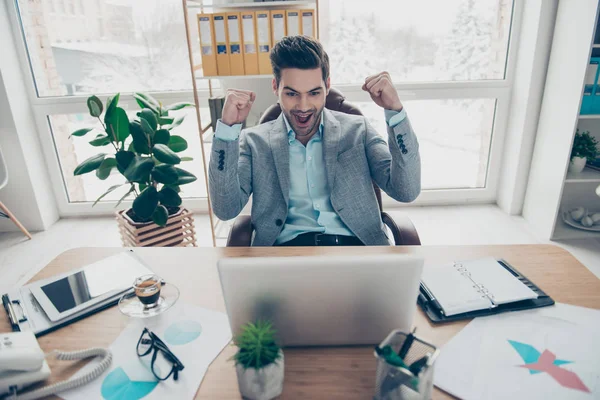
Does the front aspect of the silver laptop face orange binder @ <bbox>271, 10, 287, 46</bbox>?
yes

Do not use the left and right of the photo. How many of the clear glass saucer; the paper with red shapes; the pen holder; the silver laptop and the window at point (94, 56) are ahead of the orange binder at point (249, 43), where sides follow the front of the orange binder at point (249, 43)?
4

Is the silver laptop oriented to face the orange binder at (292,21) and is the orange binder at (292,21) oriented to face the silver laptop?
yes

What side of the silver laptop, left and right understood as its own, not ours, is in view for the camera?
back

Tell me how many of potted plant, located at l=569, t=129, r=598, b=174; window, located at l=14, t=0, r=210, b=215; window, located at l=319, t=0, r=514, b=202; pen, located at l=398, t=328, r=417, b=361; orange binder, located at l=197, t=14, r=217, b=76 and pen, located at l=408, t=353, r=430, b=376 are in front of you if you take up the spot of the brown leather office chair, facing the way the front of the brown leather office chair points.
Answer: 2

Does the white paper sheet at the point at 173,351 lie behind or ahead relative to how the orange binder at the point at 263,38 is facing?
ahead

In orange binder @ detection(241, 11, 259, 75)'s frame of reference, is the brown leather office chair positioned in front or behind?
in front

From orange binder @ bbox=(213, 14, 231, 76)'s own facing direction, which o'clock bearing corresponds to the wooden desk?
The wooden desk is roughly at 12 o'clock from the orange binder.

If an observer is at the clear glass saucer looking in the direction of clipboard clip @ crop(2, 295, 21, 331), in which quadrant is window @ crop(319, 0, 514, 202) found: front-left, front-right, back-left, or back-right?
back-right
